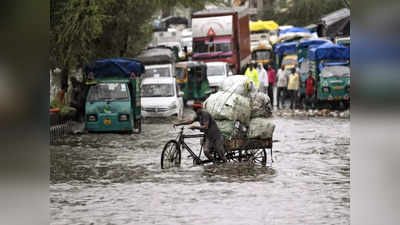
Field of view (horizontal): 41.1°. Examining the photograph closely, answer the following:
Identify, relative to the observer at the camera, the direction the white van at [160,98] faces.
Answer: facing the viewer

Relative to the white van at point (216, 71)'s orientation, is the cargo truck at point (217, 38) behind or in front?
behind

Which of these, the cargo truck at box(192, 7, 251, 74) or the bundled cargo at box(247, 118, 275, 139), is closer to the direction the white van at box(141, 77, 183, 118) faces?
the bundled cargo

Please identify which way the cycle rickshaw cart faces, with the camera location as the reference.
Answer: facing the viewer and to the left of the viewer

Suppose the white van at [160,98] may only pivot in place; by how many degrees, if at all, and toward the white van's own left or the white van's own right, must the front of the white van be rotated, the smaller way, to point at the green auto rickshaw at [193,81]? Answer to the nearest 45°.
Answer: approximately 180°

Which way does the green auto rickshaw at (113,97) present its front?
toward the camera

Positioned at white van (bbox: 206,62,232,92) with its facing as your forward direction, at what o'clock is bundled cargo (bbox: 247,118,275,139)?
The bundled cargo is roughly at 12 o'clock from the white van.

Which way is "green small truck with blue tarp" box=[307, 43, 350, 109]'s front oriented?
toward the camera

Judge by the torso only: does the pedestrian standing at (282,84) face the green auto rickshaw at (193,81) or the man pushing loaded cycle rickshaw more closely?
the man pushing loaded cycle rickshaw

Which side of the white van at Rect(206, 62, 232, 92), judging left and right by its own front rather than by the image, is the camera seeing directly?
front

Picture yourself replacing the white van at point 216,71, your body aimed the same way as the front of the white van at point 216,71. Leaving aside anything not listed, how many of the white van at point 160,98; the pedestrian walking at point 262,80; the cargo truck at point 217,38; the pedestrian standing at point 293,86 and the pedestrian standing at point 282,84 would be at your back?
1
